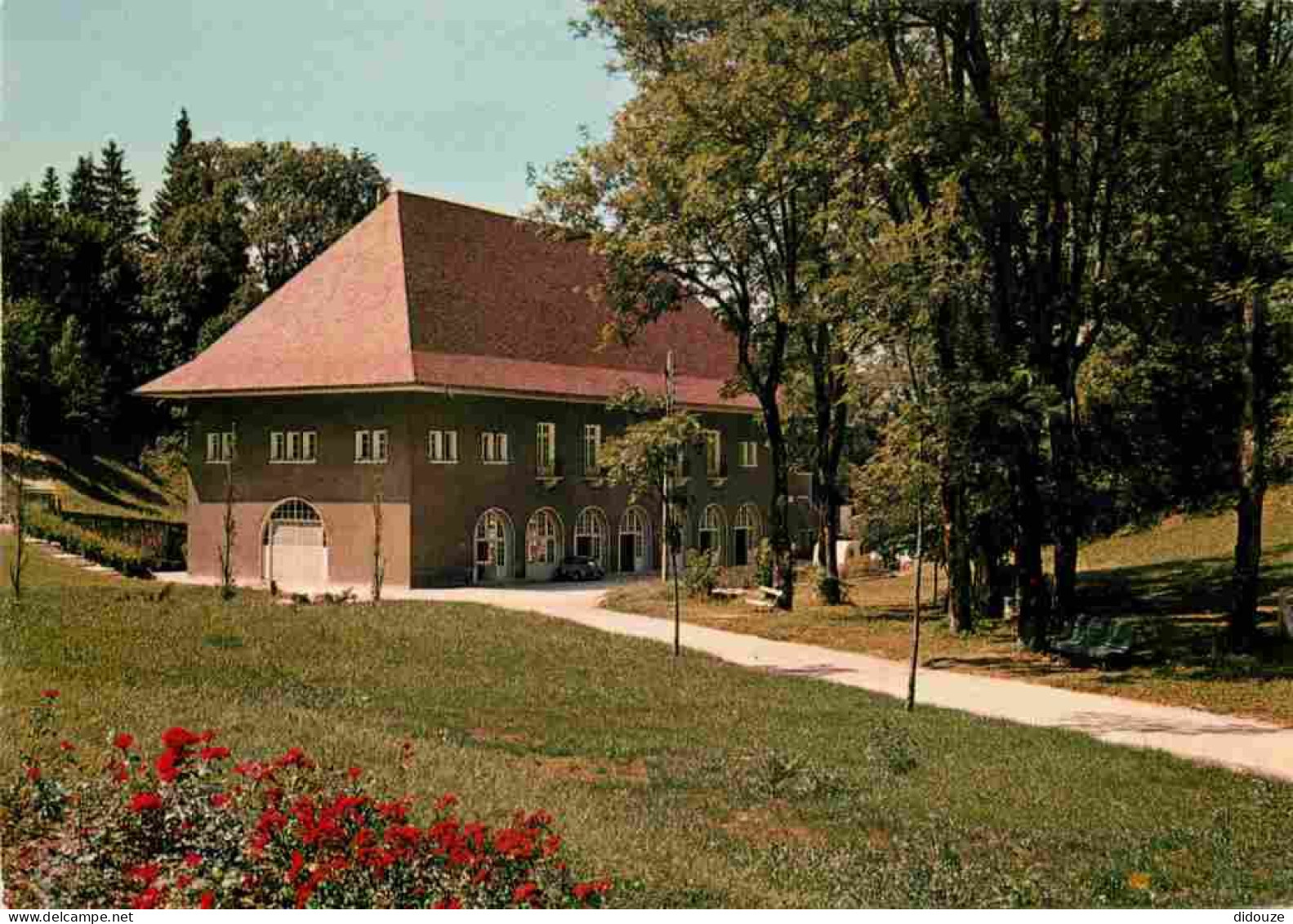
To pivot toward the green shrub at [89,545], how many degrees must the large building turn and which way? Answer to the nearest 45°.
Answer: approximately 135° to its right

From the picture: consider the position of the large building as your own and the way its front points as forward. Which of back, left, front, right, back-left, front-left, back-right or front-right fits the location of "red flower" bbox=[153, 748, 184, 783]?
front-right

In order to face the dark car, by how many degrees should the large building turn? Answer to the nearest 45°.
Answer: approximately 45° to its left

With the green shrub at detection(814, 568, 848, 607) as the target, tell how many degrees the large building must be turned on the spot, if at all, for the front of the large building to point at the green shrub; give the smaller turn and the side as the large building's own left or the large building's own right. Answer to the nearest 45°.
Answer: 0° — it already faces it

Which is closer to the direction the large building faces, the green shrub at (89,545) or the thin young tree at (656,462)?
the thin young tree

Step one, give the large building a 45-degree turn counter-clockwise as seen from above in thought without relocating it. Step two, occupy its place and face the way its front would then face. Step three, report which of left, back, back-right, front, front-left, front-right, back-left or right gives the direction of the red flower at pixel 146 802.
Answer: right

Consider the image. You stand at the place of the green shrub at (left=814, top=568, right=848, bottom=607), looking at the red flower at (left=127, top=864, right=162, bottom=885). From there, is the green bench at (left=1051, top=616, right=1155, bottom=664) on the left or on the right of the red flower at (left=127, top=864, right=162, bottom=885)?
left

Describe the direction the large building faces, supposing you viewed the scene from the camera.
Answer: facing the viewer and to the right of the viewer

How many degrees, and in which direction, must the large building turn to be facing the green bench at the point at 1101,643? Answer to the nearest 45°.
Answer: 0° — it already faces it

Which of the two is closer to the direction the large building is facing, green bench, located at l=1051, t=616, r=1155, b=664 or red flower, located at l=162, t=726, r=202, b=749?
the green bench

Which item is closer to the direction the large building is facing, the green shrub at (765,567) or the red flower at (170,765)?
the green shrub

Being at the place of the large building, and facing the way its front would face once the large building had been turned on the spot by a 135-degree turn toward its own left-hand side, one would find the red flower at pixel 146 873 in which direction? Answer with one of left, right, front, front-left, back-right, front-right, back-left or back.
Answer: back
